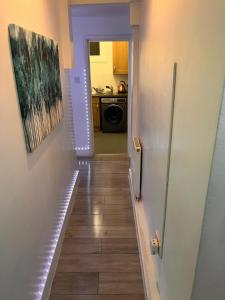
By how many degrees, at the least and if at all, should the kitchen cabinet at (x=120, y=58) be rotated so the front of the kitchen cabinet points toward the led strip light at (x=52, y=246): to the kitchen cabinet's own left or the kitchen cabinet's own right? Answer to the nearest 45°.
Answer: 0° — it already faces it

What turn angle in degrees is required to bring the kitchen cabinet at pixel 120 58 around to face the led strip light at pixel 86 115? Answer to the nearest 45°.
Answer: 0° — it already faces it

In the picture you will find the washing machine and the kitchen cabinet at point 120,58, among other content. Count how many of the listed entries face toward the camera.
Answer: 2

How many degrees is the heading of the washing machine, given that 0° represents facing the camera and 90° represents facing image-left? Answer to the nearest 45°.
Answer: approximately 0°

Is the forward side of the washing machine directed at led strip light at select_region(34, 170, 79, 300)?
yes

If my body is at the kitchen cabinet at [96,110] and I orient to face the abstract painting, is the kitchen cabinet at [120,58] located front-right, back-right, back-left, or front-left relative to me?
back-left

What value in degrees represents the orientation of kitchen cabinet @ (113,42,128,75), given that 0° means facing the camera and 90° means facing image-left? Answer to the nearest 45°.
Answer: approximately 0°
